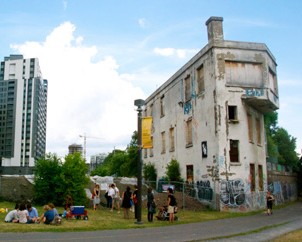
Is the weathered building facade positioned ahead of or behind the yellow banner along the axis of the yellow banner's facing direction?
behind

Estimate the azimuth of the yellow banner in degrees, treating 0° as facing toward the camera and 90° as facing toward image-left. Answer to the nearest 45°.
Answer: approximately 0°

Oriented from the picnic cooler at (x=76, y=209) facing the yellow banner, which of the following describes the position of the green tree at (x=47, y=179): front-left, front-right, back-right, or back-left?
back-left
